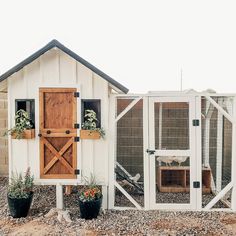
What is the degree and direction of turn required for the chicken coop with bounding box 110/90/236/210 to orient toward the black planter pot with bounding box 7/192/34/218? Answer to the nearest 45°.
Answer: approximately 90° to its right

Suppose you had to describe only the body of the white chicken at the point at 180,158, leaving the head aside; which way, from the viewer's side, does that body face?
to the viewer's left

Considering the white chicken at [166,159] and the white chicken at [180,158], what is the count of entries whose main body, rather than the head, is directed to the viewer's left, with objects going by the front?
1

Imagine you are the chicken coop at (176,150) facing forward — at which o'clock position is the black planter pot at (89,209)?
The black planter pot is roughly at 2 o'clock from the chicken coop.
